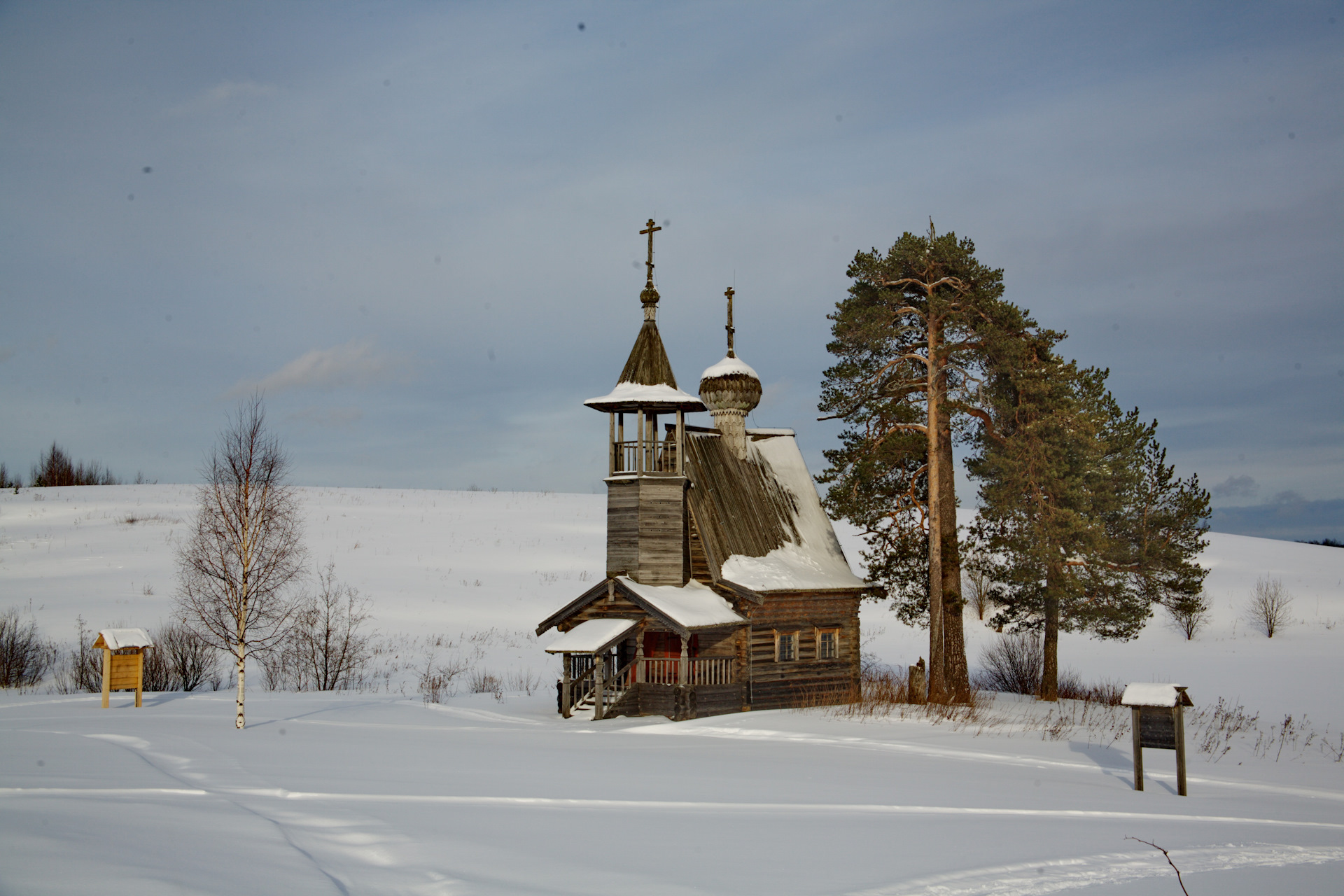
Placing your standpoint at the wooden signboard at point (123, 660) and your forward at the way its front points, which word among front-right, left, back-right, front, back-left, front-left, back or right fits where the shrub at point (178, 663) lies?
back-left

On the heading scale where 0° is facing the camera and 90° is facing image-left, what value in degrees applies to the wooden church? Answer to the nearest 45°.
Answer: approximately 45°

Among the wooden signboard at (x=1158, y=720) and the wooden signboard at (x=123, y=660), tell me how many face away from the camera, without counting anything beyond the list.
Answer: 0

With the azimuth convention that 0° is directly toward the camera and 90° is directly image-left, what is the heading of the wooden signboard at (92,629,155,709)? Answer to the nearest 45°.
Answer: approximately 315°
